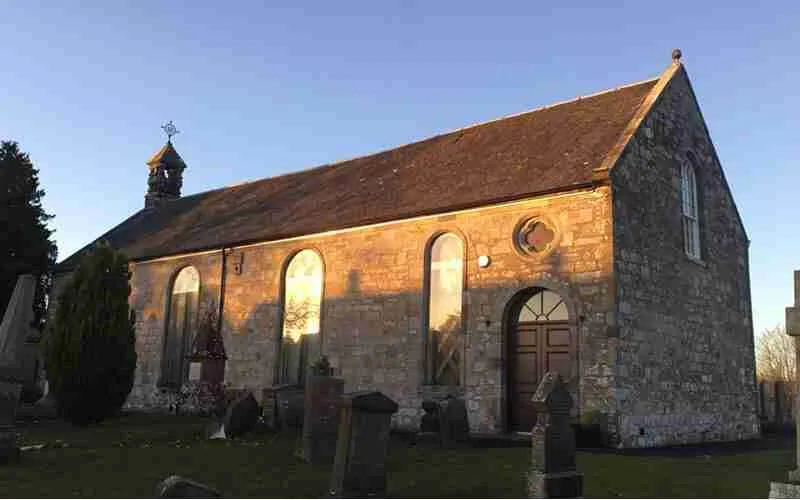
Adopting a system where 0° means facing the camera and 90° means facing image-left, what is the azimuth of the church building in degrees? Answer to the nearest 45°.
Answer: approximately 45°

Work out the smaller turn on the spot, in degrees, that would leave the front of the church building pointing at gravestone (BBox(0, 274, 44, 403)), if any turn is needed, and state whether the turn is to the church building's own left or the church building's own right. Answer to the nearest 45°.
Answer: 0° — it already faces it

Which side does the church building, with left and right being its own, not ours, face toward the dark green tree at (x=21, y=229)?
right

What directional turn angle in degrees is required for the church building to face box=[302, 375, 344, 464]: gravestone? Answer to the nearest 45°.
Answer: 0° — it already faces it

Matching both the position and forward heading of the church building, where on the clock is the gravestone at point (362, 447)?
The gravestone is roughly at 11 o'clock from the church building.

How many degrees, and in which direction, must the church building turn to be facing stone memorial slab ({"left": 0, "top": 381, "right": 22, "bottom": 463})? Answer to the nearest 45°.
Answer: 0° — it already faces it

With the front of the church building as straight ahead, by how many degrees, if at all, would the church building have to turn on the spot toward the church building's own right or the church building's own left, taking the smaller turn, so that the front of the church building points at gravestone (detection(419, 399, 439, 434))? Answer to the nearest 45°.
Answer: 0° — it already faces it

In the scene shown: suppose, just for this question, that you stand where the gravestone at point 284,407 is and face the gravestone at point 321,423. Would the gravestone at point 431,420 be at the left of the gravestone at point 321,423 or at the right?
left
